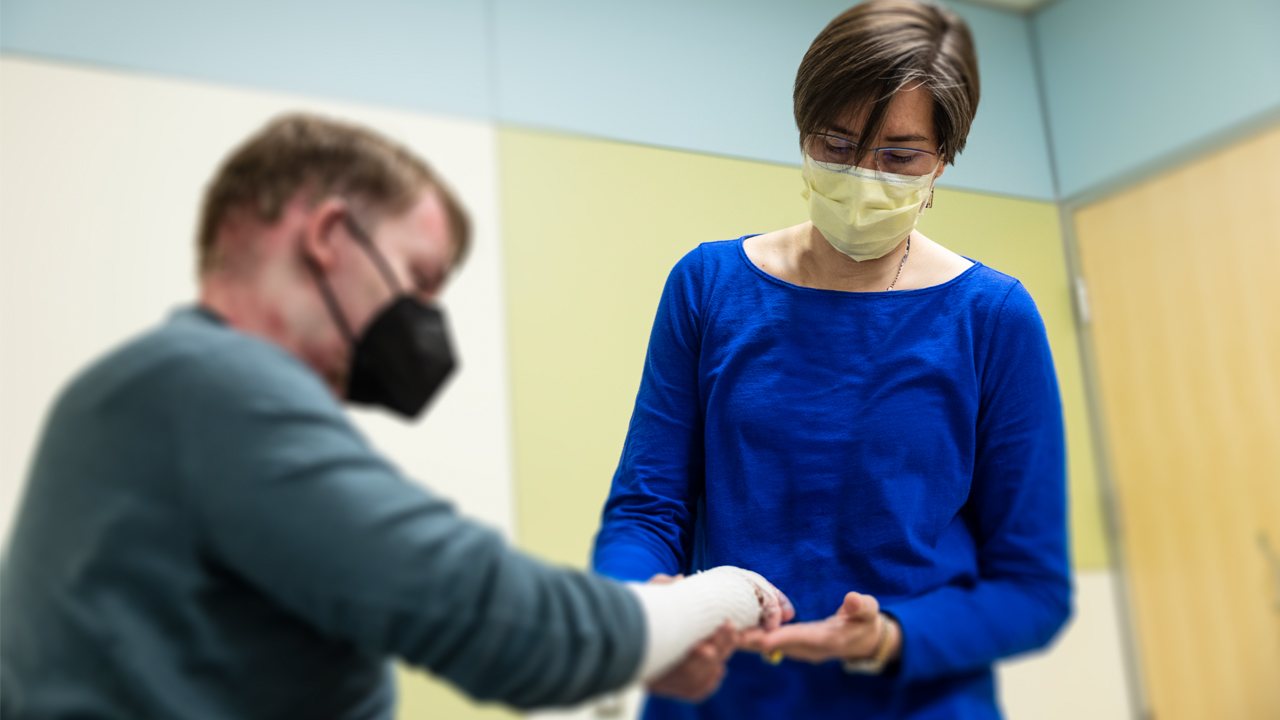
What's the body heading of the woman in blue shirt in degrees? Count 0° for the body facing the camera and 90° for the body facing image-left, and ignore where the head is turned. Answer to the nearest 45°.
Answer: approximately 0°

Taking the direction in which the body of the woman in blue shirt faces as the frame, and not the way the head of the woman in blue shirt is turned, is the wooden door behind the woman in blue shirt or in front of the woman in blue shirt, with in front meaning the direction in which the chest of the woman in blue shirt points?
behind

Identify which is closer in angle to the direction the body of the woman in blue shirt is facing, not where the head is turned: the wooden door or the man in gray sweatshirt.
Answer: the man in gray sweatshirt

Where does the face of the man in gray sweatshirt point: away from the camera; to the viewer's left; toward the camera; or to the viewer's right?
to the viewer's right

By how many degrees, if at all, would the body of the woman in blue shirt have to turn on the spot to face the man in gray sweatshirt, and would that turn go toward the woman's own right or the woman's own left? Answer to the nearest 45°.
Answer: approximately 45° to the woman's own right
